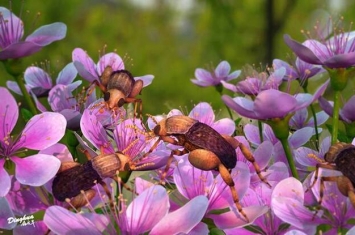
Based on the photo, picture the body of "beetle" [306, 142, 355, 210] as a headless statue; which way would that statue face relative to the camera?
to the viewer's left
